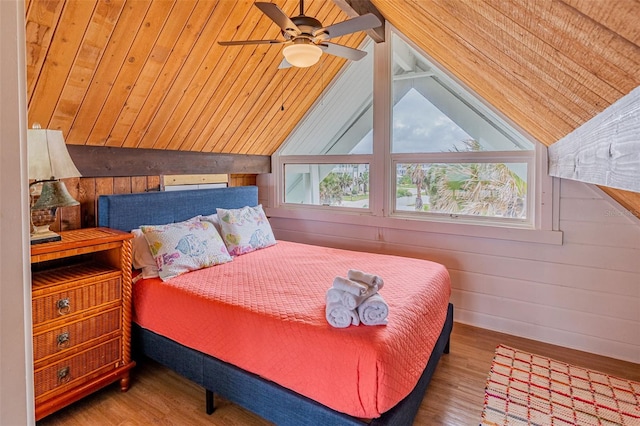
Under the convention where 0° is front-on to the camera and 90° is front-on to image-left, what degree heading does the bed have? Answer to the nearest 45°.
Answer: approximately 315°

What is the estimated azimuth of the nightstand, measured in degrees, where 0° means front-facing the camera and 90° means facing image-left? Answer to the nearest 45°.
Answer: approximately 315°

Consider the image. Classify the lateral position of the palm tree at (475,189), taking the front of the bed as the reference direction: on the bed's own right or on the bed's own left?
on the bed's own left
